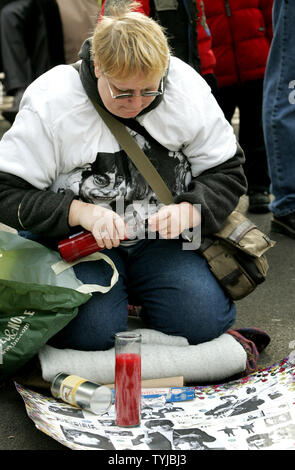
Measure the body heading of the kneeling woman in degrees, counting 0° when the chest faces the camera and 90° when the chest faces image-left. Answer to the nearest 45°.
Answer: approximately 0°

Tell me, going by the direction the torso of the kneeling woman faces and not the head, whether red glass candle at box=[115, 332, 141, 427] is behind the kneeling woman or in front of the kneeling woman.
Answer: in front

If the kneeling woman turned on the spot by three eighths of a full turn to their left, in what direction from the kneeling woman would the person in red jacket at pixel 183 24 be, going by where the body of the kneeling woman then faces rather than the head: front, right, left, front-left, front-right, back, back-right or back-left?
front-left

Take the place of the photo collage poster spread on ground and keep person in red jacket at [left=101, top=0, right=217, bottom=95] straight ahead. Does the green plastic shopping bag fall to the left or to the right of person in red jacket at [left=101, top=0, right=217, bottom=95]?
left

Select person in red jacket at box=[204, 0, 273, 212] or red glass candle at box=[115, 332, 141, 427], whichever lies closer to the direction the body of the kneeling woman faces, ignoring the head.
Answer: the red glass candle

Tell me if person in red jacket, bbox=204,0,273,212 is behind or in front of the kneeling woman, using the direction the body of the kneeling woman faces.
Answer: behind
